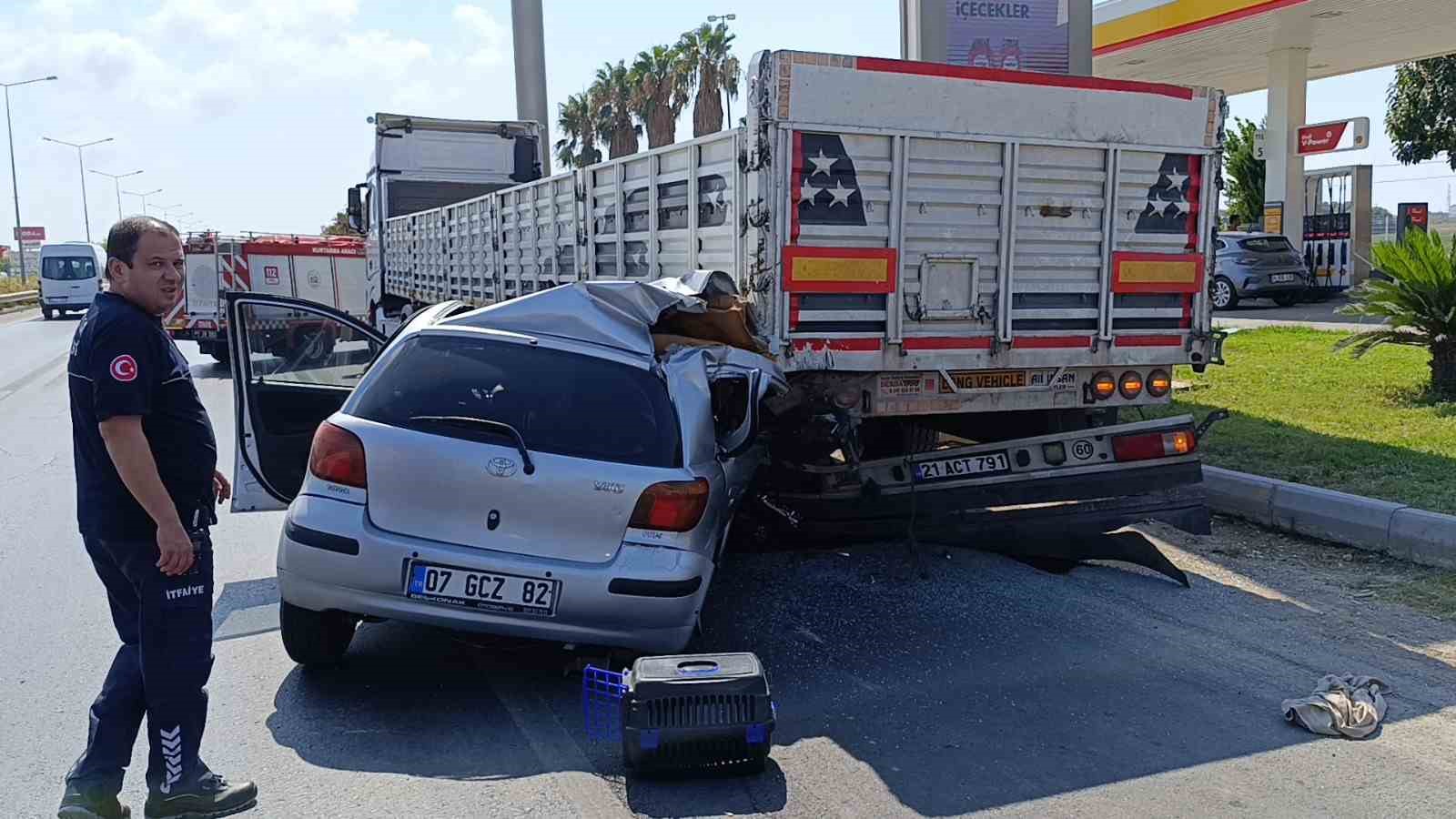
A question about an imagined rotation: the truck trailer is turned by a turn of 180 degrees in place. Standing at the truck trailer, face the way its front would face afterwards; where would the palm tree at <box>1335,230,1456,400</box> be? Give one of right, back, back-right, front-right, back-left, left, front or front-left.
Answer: left

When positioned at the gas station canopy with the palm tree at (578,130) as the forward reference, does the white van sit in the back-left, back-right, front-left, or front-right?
front-left

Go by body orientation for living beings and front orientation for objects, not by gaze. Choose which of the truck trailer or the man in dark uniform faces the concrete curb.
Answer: the man in dark uniform

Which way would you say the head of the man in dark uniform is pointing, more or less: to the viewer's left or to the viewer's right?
to the viewer's right

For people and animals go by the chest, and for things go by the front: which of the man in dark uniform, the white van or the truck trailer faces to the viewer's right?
the man in dark uniform

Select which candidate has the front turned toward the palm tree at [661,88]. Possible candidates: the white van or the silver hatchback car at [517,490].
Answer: the silver hatchback car

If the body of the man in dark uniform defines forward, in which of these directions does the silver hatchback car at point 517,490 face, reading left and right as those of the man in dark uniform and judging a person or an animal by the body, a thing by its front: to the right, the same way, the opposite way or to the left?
to the left

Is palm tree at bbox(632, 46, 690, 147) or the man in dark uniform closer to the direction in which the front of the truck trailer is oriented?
the palm tree

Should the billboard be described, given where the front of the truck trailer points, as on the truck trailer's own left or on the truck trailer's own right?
on the truck trailer's own right

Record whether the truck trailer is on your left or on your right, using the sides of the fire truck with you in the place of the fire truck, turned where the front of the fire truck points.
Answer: on your right

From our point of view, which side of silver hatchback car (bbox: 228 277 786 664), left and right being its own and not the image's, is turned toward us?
back

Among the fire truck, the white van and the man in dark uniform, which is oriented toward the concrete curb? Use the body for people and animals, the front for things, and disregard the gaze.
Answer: the man in dark uniform

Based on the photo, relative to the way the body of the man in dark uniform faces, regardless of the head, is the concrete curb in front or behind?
in front

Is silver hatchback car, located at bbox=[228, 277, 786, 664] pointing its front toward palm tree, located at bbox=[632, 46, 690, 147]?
yes

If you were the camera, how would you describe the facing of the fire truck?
facing away from the viewer and to the right of the viewer

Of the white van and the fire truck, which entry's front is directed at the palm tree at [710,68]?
the fire truck

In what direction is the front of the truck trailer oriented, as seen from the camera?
facing away from the viewer and to the left of the viewer
